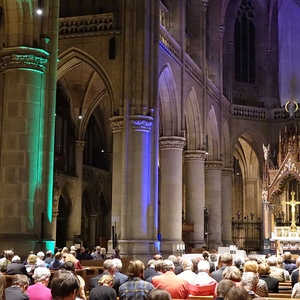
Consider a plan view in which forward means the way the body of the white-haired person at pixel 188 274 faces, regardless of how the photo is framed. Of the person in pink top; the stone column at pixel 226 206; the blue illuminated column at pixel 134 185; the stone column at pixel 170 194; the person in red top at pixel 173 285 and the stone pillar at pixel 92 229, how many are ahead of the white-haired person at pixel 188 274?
4

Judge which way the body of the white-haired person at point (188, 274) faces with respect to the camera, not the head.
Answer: away from the camera

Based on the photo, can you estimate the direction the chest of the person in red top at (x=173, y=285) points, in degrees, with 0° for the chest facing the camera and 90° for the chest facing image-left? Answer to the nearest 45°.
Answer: approximately 180°

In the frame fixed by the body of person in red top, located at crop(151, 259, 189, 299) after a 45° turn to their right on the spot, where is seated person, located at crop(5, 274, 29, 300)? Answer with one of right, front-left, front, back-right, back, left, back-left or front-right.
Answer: back

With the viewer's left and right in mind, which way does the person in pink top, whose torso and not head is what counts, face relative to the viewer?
facing away from the viewer and to the right of the viewer

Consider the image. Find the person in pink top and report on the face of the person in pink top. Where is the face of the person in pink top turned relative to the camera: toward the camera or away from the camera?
away from the camera

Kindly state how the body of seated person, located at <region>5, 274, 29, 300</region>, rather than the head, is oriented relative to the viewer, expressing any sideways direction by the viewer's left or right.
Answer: facing away from the viewer and to the right of the viewer

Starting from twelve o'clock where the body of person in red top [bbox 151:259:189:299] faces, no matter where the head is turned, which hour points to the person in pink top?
The person in pink top is roughly at 8 o'clock from the person in red top.

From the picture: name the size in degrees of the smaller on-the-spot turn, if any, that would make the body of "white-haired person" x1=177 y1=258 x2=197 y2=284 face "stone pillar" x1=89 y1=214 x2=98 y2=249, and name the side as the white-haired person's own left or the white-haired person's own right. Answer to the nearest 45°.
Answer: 0° — they already face it

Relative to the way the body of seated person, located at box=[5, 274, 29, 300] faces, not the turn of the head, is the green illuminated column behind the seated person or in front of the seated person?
in front

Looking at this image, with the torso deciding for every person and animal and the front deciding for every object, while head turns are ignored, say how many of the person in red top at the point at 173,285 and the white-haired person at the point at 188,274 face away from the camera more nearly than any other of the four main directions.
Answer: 2

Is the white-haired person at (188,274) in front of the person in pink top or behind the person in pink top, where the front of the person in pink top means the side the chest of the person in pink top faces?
in front
